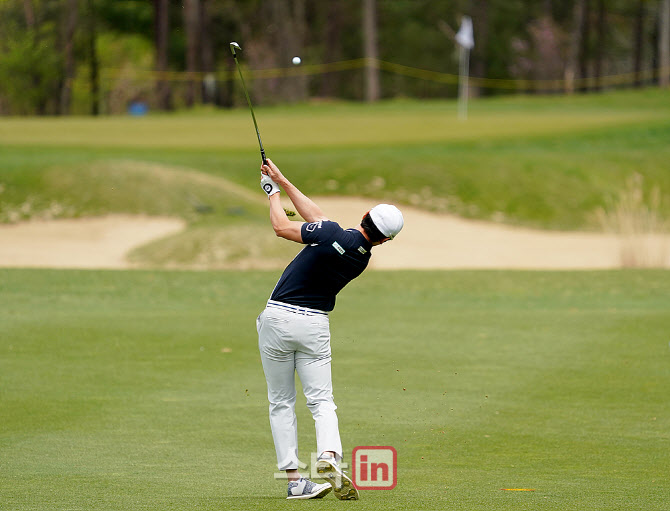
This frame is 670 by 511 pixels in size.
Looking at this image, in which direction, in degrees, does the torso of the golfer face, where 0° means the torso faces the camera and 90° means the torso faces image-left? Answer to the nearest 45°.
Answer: approximately 180°

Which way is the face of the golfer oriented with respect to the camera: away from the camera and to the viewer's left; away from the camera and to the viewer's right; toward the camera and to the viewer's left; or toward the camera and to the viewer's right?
away from the camera and to the viewer's right
